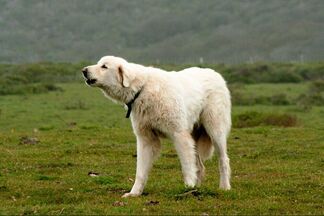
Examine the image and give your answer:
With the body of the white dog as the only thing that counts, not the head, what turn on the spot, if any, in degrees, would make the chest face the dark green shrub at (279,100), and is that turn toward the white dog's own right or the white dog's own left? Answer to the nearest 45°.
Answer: approximately 135° to the white dog's own right

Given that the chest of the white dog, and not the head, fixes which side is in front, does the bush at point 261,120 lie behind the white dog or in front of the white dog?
behind

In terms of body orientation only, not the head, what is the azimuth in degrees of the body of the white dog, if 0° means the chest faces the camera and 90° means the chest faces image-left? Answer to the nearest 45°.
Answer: approximately 45°
